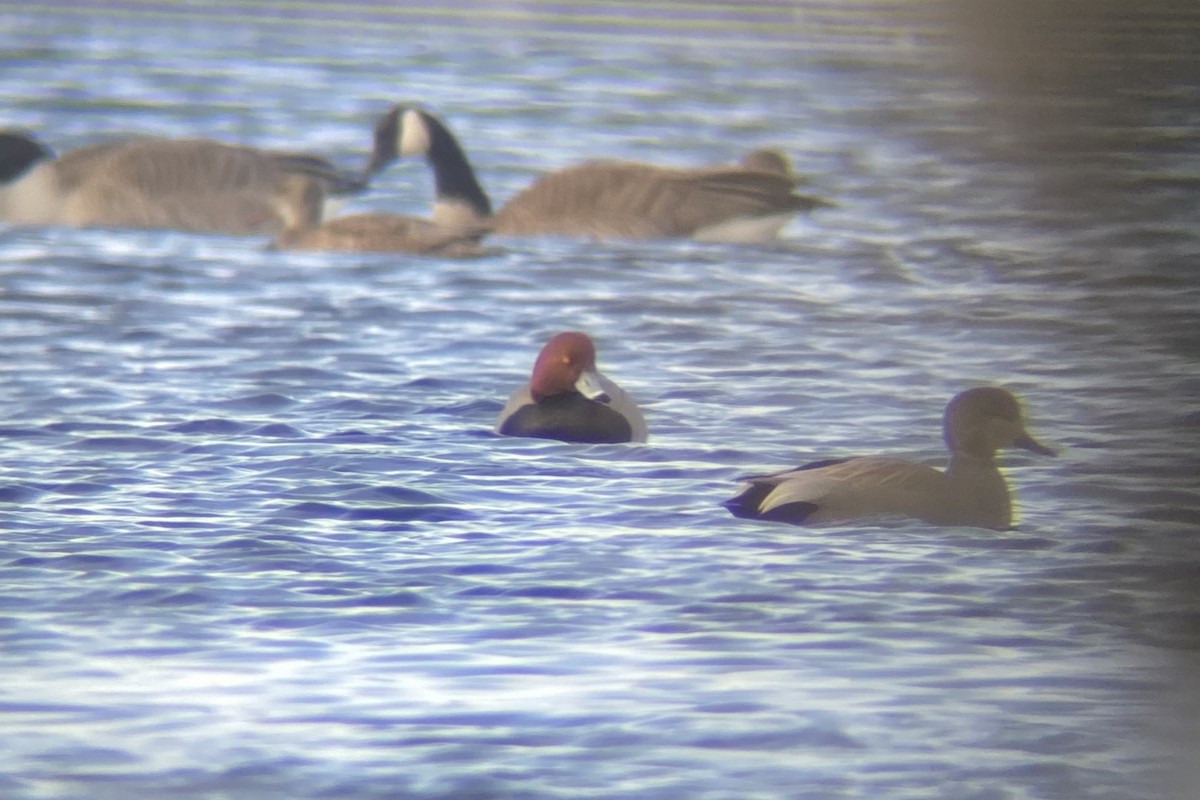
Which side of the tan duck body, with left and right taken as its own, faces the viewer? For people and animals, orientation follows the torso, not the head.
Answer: right

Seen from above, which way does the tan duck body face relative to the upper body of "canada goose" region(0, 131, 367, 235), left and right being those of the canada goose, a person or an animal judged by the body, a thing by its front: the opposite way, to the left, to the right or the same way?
the opposite way

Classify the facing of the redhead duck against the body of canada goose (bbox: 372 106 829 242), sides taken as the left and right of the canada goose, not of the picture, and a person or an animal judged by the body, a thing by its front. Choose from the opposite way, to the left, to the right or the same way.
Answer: to the left

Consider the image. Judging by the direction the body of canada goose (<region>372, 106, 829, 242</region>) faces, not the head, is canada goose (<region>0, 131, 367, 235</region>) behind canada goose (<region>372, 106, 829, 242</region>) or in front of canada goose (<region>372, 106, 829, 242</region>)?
in front

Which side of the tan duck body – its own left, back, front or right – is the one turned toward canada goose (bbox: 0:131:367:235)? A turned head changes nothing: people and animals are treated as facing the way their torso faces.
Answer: left

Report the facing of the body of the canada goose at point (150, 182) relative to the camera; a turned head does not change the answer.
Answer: to the viewer's left

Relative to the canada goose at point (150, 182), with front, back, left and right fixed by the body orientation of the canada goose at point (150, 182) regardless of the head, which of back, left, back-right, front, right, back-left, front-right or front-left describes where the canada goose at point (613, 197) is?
back

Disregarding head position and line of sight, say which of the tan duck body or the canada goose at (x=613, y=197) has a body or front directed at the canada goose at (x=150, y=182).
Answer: the canada goose at (x=613, y=197)

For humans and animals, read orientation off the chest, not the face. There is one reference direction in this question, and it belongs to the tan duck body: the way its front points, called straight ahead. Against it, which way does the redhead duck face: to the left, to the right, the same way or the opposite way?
to the right

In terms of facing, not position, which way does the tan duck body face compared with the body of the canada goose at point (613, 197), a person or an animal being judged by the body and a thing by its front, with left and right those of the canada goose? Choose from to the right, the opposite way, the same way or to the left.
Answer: the opposite way
